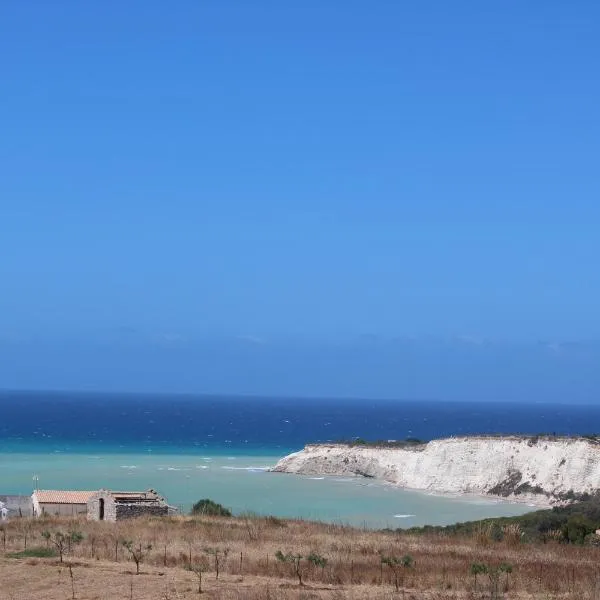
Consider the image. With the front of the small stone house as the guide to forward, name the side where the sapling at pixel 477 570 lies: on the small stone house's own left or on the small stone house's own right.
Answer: on the small stone house's own left

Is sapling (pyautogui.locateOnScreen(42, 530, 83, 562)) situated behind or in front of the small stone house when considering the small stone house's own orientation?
in front

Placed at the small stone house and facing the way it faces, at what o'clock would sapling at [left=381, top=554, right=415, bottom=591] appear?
The sapling is roughly at 10 o'clock from the small stone house.

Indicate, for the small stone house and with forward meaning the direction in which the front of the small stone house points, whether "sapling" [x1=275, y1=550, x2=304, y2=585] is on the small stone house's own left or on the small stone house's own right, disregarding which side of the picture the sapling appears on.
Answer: on the small stone house's own left

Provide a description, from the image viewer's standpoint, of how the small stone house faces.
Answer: facing the viewer and to the left of the viewer

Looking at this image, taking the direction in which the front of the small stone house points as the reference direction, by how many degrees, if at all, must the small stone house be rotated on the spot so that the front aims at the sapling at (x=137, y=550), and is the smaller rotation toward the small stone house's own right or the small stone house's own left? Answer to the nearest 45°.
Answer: approximately 45° to the small stone house's own left

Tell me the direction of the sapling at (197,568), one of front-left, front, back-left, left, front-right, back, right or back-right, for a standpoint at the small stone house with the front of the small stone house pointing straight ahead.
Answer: front-left

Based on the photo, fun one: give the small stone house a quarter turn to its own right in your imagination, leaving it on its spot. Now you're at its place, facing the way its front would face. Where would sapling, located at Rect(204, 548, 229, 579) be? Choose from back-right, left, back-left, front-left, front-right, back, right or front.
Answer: back-left
